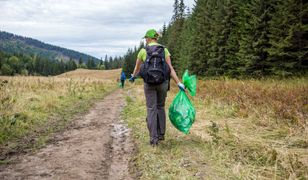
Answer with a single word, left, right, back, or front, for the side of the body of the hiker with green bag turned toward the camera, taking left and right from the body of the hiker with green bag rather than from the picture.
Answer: back
